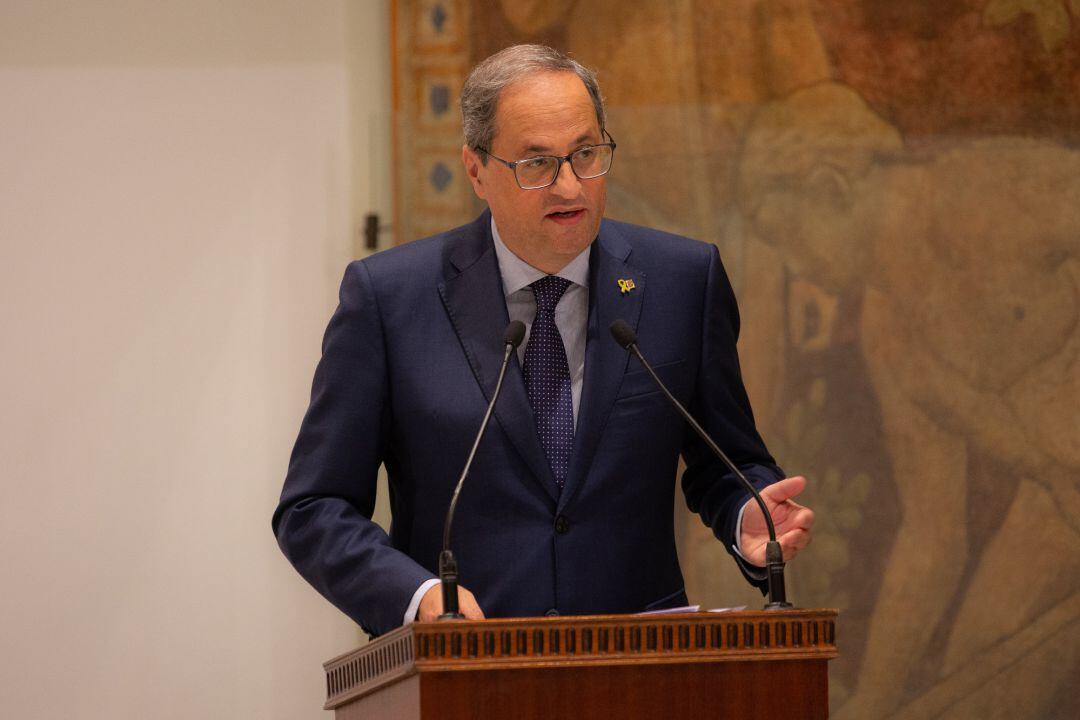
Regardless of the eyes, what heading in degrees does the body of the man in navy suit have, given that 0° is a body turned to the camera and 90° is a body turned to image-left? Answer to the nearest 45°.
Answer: approximately 0°

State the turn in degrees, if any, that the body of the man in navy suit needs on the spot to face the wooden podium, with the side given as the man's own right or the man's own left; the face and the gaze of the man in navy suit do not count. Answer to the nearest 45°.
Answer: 0° — they already face it

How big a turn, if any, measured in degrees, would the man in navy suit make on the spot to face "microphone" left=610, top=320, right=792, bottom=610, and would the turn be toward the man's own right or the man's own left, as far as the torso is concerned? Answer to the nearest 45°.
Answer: approximately 45° to the man's own left
